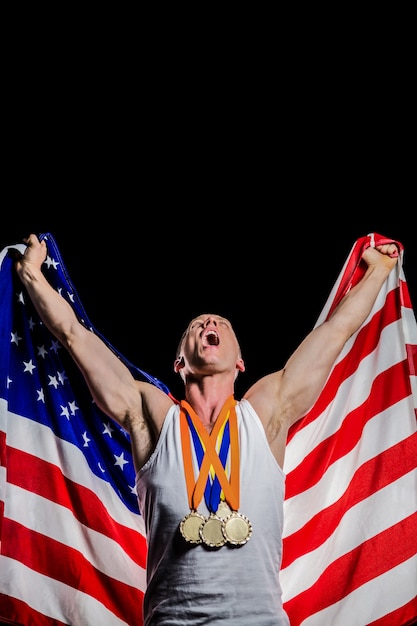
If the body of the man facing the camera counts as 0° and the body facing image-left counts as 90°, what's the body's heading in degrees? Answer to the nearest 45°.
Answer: approximately 0°
